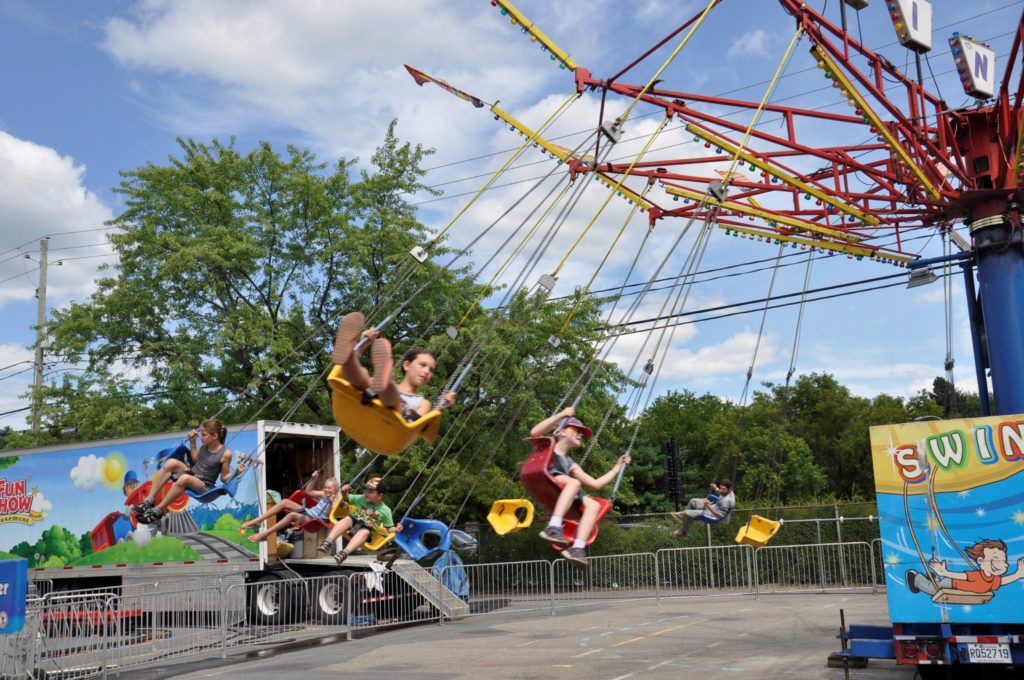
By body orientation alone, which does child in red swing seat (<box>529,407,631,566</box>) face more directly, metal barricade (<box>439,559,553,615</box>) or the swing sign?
the swing sign

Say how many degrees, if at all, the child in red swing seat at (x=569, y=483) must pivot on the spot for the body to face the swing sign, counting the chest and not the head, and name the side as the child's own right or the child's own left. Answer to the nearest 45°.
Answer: approximately 45° to the child's own left

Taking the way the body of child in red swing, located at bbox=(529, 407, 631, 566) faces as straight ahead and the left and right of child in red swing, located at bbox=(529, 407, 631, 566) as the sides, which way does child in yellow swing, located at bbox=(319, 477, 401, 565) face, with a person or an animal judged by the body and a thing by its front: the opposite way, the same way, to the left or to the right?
to the right

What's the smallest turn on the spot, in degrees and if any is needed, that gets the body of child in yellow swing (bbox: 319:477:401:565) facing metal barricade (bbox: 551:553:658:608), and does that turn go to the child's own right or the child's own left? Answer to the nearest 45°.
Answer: approximately 180°

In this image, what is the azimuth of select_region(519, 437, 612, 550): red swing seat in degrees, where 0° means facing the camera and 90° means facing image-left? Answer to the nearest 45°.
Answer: approximately 315°

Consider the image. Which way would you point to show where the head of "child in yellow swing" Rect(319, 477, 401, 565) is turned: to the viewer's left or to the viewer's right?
to the viewer's left

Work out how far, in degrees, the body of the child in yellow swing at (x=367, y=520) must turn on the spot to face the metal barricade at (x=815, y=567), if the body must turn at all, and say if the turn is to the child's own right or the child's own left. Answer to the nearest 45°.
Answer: approximately 180°

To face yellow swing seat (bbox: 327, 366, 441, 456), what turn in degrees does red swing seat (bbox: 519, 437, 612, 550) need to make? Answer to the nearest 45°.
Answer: approximately 90° to its right

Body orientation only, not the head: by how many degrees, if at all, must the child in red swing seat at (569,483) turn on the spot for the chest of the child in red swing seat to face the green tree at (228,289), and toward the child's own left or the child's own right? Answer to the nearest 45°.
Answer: approximately 180°
